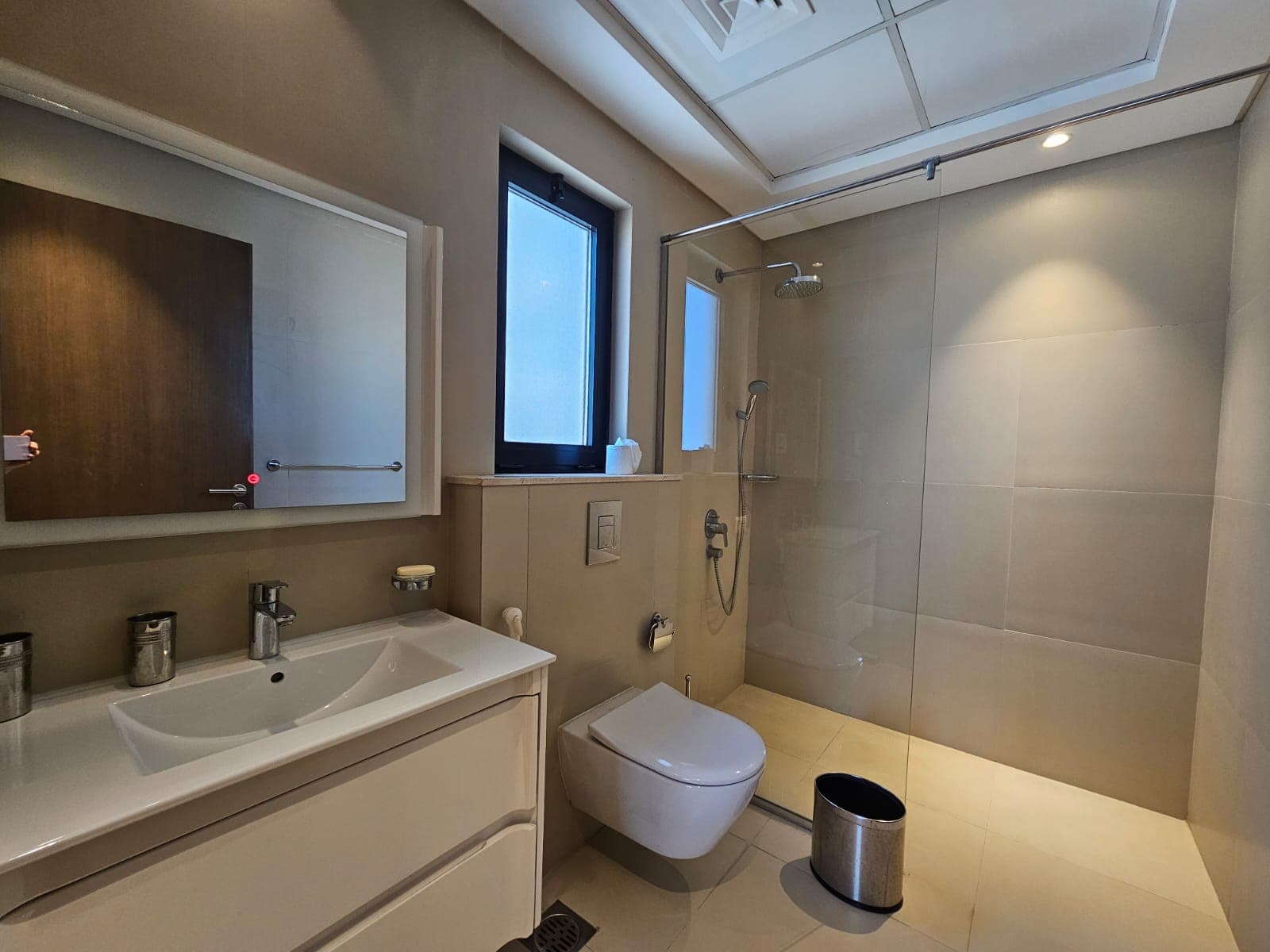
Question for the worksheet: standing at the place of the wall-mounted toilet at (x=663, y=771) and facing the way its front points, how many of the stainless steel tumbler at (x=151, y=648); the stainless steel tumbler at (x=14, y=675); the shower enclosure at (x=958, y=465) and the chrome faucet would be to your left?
1

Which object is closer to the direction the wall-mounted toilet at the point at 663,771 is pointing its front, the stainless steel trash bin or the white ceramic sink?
the stainless steel trash bin

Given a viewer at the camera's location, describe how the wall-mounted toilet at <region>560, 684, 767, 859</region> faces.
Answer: facing the viewer and to the right of the viewer

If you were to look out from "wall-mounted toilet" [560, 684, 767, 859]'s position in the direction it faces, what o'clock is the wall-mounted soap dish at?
The wall-mounted soap dish is roughly at 4 o'clock from the wall-mounted toilet.

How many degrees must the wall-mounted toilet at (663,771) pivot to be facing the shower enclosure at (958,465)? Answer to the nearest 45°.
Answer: approximately 90° to its left

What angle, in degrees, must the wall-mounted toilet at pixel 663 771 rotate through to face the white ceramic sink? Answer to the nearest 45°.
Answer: approximately 90° to its right

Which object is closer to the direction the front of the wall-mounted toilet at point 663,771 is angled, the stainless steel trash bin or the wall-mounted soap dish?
the stainless steel trash bin

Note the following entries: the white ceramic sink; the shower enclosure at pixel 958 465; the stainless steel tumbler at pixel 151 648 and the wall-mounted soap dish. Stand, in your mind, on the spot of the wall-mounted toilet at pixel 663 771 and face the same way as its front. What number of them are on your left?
1

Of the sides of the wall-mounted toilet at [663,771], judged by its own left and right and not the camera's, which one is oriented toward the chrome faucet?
right

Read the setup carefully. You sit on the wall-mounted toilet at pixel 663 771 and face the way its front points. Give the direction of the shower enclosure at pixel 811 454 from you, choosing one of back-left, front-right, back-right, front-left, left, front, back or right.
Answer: left

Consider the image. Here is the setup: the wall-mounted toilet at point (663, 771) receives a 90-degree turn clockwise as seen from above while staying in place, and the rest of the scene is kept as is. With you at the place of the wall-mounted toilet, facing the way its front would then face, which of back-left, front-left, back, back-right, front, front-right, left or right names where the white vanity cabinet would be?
front

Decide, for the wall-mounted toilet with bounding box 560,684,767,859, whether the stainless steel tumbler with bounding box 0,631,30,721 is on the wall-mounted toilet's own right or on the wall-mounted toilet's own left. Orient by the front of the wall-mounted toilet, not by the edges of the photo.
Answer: on the wall-mounted toilet's own right

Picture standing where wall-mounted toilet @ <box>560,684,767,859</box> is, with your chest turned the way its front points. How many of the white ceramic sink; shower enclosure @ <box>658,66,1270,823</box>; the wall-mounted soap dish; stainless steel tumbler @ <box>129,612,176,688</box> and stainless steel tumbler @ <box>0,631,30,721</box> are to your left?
1

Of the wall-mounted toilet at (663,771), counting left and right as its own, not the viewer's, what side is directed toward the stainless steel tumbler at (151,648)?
right

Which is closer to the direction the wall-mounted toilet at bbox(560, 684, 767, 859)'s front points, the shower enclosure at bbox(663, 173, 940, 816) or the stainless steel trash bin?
the stainless steel trash bin
